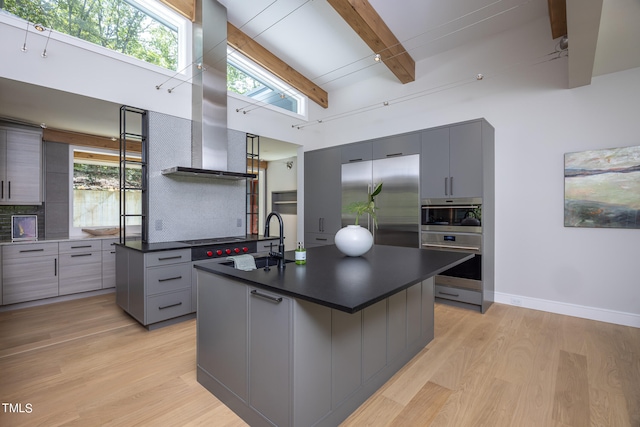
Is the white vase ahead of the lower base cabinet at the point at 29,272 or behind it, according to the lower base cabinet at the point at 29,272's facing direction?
ahead

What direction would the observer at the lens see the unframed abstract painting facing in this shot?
facing the viewer and to the left of the viewer

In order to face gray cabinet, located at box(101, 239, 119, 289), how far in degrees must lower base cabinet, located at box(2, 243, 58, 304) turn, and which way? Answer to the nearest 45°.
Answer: approximately 45° to its left

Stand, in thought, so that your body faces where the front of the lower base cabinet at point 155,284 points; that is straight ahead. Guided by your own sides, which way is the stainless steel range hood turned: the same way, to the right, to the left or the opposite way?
the same way

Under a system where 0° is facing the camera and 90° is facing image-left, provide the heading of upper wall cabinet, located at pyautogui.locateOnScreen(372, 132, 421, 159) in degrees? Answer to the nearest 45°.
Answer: approximately 45°

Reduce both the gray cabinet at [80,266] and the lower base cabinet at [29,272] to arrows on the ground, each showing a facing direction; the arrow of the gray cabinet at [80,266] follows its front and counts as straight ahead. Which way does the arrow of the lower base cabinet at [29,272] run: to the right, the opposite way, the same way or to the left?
the same way

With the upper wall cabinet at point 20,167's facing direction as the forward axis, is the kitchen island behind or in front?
in front

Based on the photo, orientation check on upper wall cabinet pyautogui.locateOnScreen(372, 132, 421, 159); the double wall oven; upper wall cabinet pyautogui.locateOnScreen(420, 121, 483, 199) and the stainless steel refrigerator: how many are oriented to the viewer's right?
0

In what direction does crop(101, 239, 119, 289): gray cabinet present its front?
toward the camera

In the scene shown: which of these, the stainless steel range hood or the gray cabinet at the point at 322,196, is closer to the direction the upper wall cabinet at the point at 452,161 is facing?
the stainless steel range hood

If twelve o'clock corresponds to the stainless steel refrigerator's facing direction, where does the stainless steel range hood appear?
The stainless steel range hood is roughly at 1 o'clock from the stainless steel refrigerator.

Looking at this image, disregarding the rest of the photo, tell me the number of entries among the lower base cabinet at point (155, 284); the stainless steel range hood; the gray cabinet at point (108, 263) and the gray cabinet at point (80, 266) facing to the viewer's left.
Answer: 0
